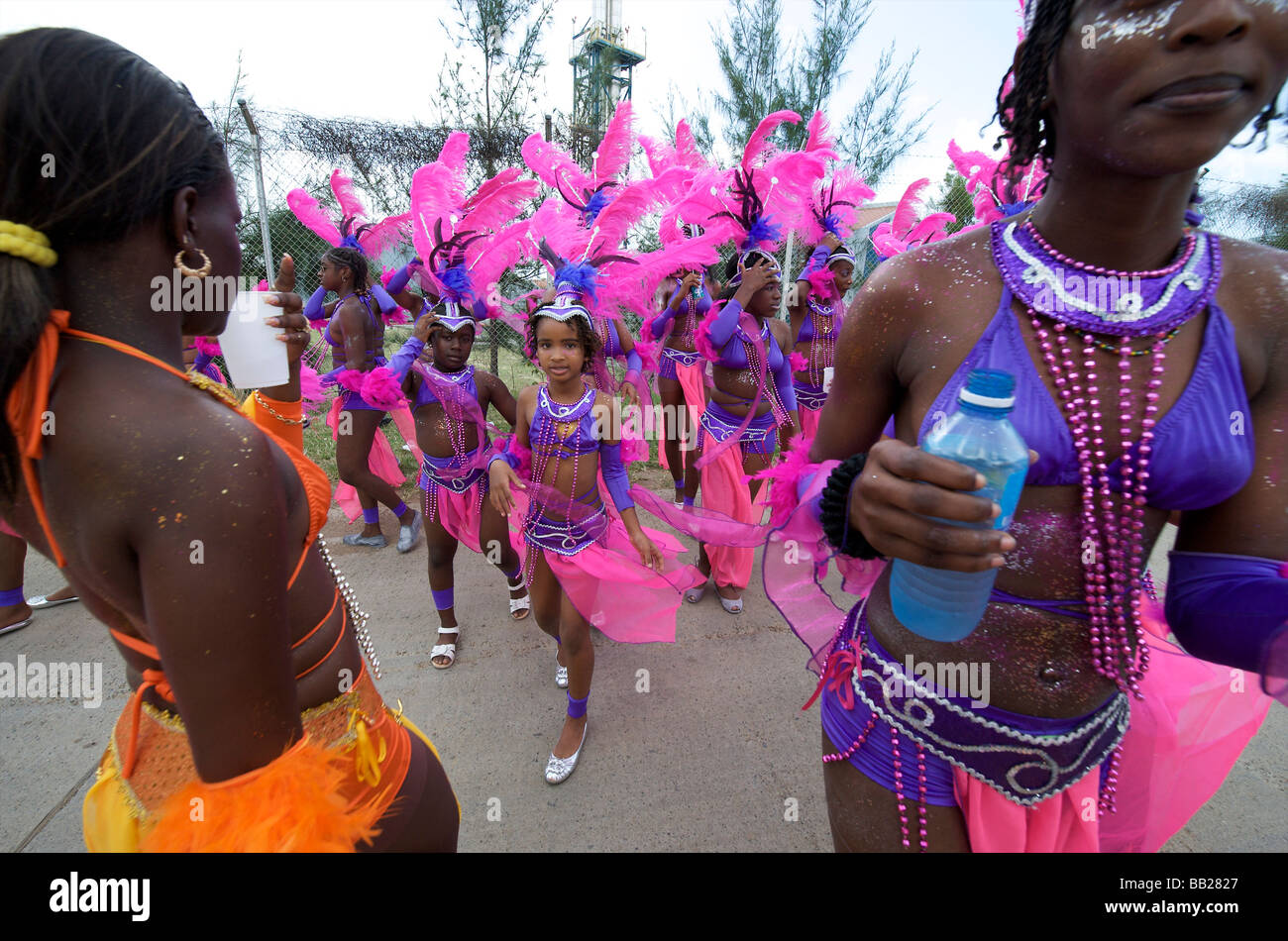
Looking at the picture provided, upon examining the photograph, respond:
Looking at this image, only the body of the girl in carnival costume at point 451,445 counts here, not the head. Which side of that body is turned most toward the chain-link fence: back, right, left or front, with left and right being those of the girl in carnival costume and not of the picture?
back

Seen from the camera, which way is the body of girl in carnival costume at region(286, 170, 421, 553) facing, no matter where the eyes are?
to the viewer's left

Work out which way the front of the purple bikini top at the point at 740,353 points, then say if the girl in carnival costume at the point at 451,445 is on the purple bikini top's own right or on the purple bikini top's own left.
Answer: on the purple bikini top's own right

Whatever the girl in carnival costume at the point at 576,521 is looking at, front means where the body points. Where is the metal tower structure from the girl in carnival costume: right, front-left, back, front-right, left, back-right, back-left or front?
back

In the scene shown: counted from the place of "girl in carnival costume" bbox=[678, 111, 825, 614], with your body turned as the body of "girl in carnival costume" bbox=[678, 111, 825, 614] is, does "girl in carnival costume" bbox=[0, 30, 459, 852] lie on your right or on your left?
on your right

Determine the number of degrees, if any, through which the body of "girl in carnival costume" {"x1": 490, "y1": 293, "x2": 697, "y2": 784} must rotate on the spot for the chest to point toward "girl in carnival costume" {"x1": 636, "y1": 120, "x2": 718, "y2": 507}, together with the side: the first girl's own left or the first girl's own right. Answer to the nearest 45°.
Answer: approximately 180°

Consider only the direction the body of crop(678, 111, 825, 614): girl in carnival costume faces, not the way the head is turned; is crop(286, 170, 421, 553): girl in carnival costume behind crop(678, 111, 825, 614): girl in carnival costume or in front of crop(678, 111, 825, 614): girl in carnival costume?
behind
